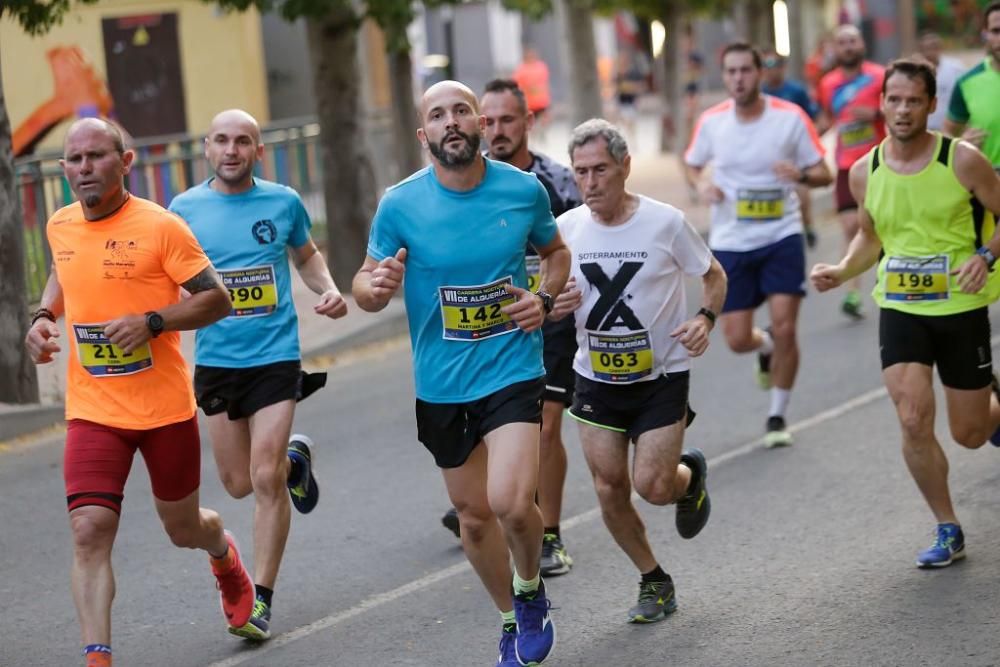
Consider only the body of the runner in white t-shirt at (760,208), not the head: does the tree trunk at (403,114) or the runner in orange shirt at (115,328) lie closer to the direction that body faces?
the runner in orange shirt

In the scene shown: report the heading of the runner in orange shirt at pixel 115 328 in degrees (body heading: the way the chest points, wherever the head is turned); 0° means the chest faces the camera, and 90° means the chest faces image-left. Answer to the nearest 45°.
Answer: approximately 45°

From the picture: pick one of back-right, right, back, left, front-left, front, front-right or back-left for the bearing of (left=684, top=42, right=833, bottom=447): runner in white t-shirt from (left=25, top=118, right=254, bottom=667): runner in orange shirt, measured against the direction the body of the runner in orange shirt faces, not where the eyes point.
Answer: back

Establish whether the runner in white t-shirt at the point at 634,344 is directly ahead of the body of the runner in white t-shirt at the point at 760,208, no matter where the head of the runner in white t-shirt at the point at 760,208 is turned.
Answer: yes

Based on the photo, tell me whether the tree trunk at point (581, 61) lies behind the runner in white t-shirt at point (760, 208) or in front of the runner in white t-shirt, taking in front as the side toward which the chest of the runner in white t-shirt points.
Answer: behind

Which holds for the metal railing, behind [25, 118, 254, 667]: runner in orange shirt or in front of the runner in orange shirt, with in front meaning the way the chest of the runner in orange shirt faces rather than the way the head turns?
behind

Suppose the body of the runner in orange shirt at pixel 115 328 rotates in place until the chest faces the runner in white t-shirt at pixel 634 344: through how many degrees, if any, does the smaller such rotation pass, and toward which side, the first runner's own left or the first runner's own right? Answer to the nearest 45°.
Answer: approximately 135° to the first runner's own left

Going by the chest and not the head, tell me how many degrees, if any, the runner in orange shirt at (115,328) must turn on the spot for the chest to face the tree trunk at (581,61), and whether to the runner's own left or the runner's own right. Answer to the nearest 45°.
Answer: approximately 135° to the runner's own right

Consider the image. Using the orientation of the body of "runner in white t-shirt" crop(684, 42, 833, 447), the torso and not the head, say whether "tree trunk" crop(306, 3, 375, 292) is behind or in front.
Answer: behind

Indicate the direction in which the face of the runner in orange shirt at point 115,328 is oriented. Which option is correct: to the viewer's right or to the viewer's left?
to the viewer's left

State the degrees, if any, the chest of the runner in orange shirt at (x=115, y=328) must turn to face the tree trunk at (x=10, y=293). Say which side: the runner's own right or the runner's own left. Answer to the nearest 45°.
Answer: approximately 135° to the runner's own right
